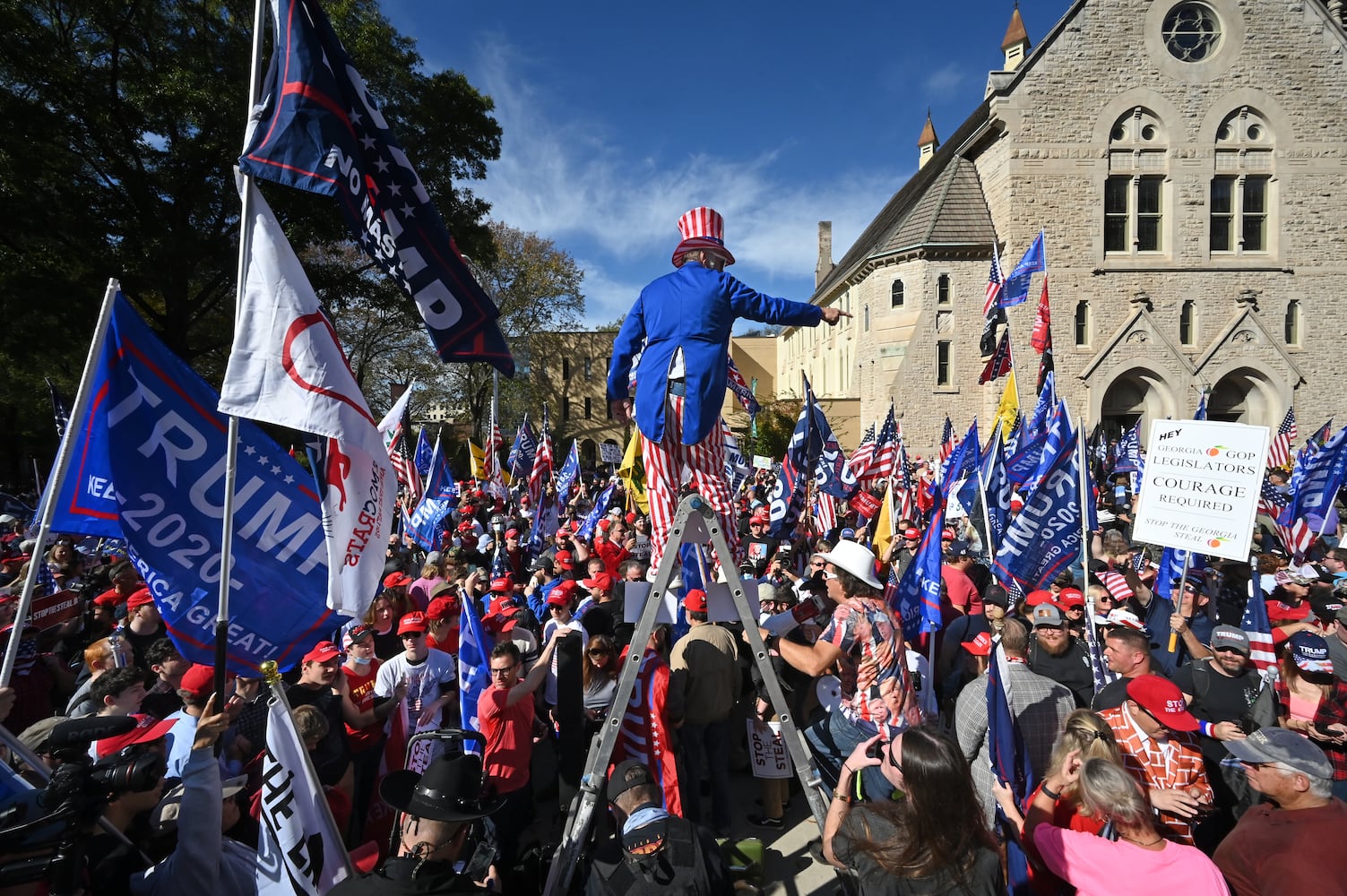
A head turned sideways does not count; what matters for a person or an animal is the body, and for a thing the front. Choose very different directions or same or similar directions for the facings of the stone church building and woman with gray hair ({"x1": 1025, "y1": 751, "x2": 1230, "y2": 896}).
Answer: very different directions

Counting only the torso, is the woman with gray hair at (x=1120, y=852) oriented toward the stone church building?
yes

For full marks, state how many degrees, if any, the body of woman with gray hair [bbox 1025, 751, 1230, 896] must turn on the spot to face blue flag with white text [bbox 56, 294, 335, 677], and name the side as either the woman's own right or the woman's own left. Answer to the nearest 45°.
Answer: approximately 135° to the woman's own left

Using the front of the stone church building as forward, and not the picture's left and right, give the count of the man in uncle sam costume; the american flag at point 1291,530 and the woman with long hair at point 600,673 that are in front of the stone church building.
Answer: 3

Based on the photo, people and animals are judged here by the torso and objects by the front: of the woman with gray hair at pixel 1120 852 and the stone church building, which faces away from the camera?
the woman with gray hair

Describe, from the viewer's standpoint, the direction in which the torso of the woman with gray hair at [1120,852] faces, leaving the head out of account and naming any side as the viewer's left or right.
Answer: facing away from the viewer

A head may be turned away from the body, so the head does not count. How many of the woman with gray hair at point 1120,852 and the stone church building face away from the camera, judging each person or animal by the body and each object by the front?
1

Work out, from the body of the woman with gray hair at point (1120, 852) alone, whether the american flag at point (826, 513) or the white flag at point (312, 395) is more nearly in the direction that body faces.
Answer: the american flag

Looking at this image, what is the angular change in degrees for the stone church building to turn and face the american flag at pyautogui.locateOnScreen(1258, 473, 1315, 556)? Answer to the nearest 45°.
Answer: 0° — it already faces it

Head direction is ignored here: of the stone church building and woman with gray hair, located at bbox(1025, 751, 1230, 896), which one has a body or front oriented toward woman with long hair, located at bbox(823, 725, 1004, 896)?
the stone church building

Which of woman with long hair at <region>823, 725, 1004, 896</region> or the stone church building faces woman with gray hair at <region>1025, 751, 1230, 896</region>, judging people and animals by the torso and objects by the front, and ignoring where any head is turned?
the stone church building
